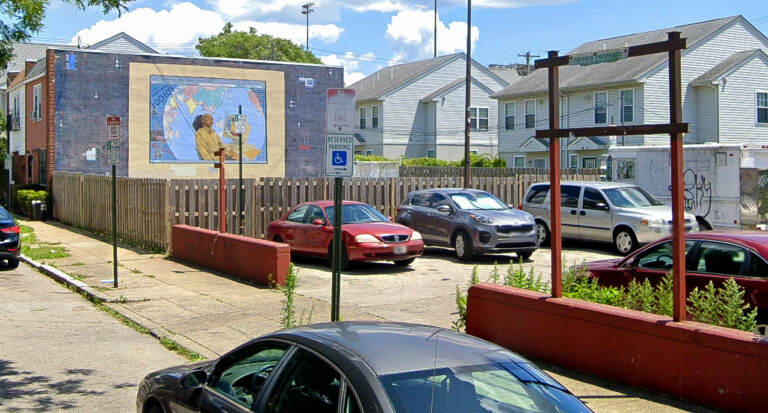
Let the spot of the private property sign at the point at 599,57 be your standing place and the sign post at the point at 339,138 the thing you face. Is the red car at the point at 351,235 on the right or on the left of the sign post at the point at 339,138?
right

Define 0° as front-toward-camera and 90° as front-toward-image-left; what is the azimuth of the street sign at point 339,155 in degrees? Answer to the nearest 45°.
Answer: approximately 0°

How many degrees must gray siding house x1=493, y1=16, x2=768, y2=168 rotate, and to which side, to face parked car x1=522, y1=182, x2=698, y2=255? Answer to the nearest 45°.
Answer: approximately 45° to its left

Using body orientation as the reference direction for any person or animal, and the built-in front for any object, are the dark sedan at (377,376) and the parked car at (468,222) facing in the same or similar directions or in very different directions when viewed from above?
very different directions

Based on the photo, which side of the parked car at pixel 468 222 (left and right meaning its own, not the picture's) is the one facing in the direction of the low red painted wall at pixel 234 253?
right

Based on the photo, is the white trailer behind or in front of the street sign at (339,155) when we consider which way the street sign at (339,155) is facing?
behind

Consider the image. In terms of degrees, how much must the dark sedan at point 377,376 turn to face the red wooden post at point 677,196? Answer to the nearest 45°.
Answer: approximately 90° to its right

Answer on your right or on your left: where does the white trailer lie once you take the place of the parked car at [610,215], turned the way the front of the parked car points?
on your left
